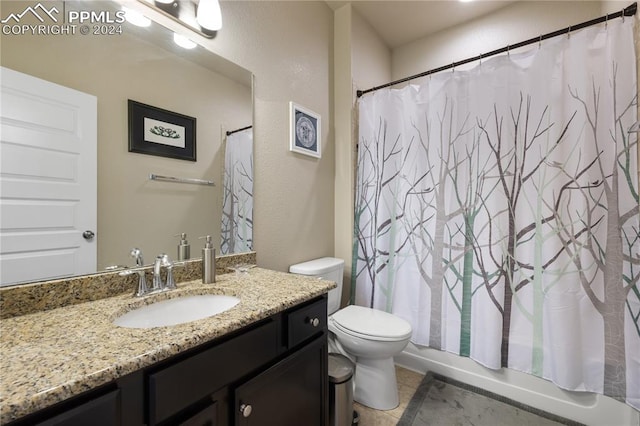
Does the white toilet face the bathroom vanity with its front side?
no

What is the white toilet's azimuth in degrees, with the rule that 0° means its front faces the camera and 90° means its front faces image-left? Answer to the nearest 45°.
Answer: approximately 315°

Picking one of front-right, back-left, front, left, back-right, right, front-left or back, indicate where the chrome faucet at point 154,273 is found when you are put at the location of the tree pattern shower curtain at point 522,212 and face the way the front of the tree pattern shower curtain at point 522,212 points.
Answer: front

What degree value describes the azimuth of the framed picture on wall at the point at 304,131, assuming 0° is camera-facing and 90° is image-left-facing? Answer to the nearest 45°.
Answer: approximately 315°

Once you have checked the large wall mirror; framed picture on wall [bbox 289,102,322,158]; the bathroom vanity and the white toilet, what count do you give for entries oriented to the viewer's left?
0

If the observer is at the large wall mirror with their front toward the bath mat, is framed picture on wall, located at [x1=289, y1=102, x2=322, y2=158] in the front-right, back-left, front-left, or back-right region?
front-left

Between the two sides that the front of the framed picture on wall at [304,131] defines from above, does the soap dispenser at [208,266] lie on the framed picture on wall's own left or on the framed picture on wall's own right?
on the framed picture on wall's own right

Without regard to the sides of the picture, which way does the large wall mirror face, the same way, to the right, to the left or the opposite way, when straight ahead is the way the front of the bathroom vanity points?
the same way

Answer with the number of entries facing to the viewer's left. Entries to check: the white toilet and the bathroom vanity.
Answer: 0

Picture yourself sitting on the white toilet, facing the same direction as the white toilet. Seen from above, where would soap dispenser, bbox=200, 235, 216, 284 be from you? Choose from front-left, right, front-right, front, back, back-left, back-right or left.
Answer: right
